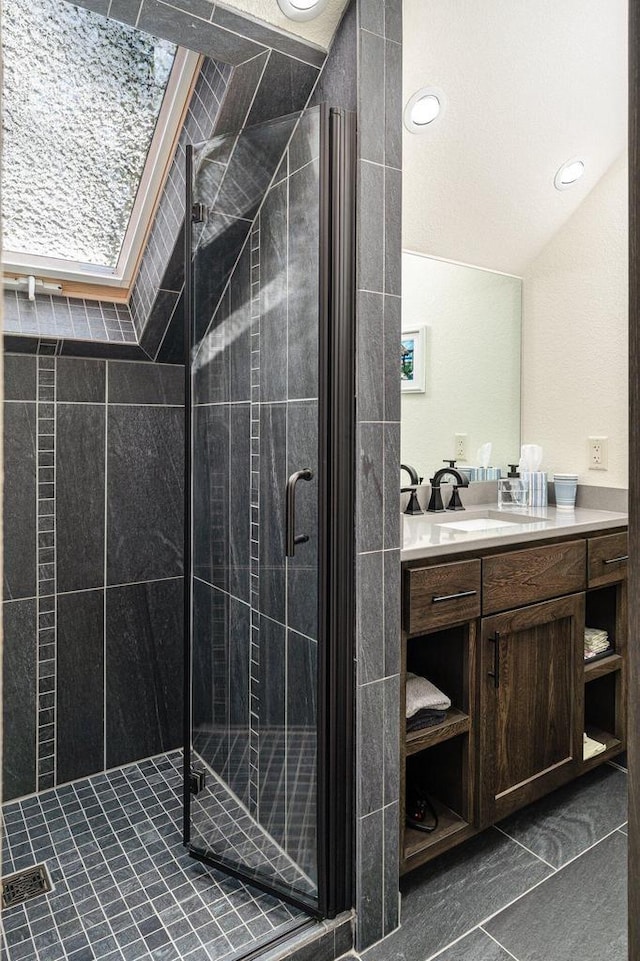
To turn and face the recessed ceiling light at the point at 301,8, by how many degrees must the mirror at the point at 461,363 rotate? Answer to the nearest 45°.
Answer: approximately 45° to its right
